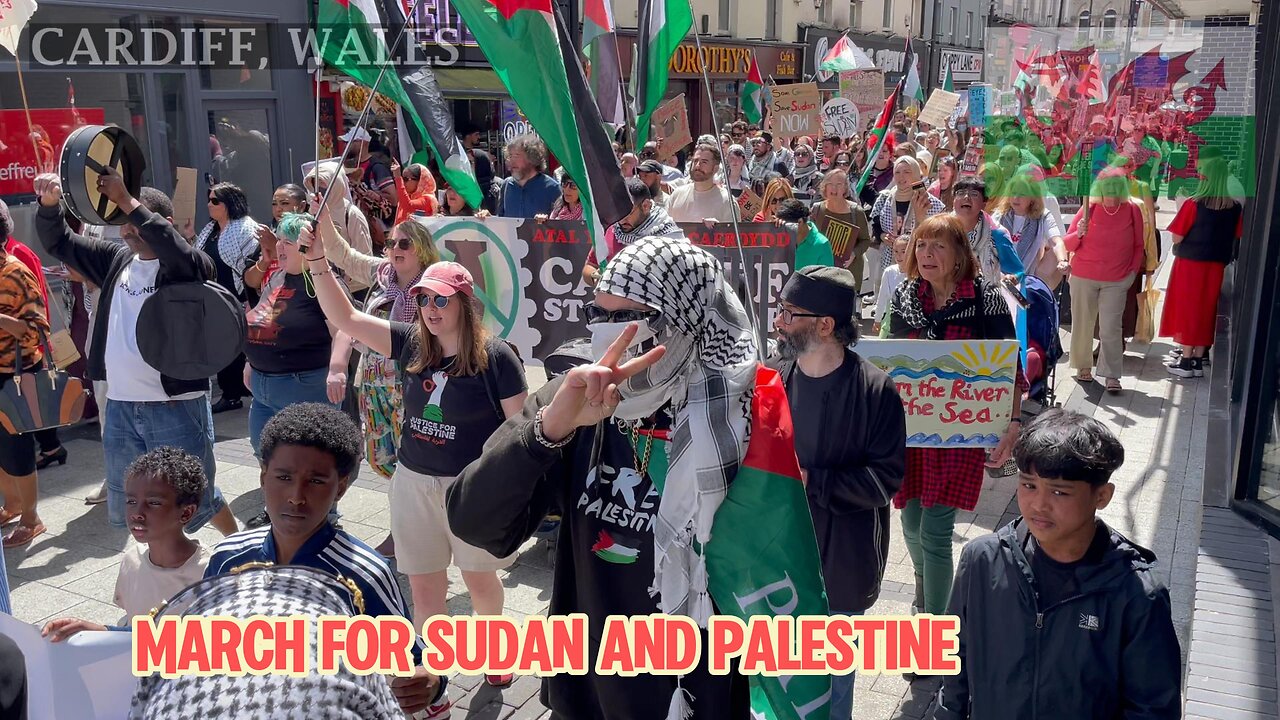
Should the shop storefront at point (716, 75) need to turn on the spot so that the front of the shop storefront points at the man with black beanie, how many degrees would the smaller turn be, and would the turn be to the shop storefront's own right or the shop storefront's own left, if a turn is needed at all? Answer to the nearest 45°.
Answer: approximately 45° to the shop storefront's own right

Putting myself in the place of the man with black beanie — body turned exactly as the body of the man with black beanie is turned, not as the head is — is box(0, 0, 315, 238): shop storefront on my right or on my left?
on my right

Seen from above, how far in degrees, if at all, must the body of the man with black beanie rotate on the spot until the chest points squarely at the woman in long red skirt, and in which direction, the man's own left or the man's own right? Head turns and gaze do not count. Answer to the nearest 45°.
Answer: approximately 180°

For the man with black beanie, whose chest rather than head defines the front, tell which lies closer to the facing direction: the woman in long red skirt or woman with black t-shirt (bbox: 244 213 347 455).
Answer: the woman with black t-shirt

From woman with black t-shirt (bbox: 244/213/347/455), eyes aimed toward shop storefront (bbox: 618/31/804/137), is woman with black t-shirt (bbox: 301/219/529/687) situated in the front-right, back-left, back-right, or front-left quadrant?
back-right

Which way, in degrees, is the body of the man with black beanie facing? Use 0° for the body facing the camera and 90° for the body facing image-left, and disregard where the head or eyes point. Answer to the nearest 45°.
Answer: approximately 45°

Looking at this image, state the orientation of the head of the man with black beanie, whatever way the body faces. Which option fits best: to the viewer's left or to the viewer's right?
to the viewer's left

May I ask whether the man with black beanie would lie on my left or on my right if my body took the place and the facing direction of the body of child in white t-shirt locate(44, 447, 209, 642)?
on my left
